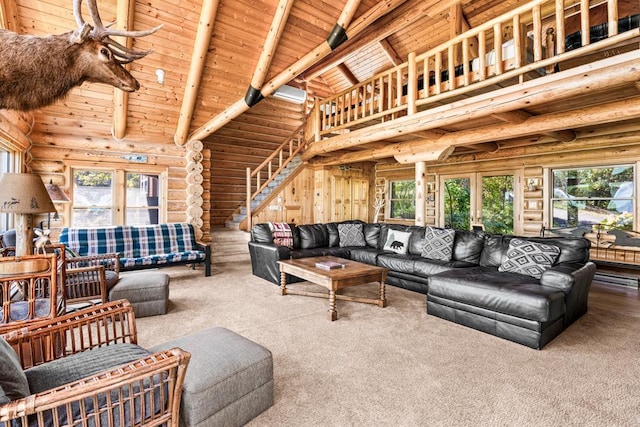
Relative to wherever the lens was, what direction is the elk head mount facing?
facing to the right of the viewer

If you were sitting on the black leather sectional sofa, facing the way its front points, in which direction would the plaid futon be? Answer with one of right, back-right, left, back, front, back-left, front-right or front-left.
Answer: front-right

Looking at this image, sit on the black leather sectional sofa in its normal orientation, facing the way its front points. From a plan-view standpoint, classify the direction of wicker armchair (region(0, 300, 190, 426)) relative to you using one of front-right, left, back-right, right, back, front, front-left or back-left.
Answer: front

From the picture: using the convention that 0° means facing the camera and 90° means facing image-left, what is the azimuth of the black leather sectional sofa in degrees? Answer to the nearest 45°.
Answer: approximately 45°

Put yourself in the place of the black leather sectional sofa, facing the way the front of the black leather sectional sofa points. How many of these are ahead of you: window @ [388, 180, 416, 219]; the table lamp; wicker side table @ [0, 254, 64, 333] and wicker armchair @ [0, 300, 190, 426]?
3

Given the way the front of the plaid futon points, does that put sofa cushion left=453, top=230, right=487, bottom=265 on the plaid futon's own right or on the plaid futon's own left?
on the plaid futon's own left

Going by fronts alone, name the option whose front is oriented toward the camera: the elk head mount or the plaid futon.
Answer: the plaid futon

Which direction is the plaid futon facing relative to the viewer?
toward the camera

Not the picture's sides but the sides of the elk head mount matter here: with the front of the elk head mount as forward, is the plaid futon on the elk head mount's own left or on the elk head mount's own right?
on the elk head mount's own left

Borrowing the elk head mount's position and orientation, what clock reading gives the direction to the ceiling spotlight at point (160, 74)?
The ceiling spotlight is roughly at 10 o'clock from the elk head mount.

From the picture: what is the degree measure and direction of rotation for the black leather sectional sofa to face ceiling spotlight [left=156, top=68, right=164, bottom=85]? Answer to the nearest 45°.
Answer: approximately 45° to its right

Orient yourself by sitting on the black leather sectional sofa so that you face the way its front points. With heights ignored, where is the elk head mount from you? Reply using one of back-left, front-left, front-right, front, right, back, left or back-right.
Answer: front

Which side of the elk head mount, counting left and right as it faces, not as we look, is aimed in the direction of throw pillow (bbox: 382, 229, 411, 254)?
front

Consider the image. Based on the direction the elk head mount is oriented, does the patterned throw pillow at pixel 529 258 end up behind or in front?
in front

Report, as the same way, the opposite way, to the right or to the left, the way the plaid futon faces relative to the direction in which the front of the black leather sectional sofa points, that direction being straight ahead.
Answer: to the left
